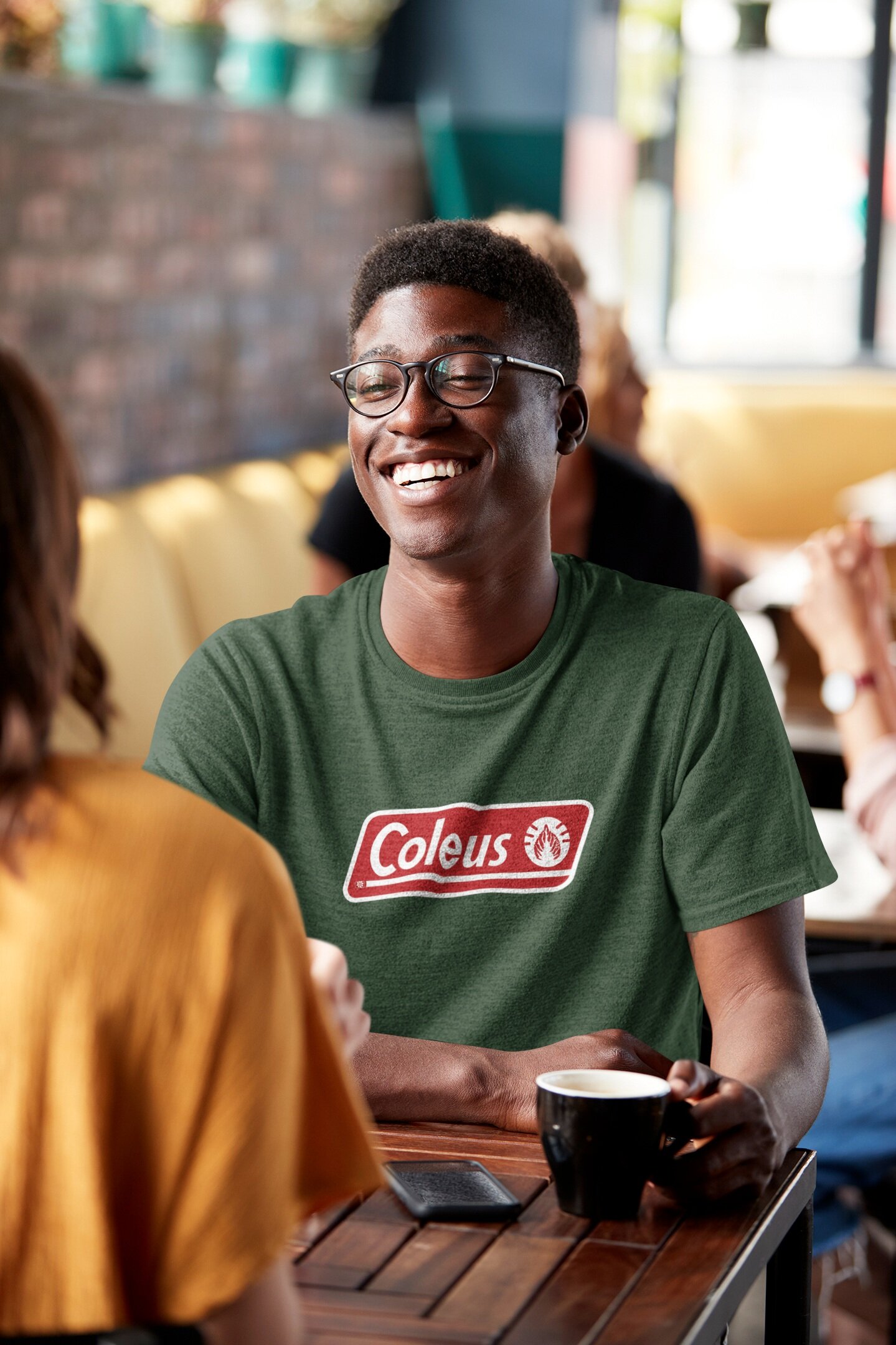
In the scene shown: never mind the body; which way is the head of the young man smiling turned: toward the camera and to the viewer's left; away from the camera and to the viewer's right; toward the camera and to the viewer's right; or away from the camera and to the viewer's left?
toward the camera and to the viewer's left

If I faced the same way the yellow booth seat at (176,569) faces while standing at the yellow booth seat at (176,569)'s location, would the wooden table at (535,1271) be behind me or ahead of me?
ahead

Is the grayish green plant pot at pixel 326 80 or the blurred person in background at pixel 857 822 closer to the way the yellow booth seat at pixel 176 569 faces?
the blurred person in background

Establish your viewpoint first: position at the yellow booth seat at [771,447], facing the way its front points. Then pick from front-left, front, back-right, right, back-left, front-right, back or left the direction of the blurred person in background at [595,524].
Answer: front

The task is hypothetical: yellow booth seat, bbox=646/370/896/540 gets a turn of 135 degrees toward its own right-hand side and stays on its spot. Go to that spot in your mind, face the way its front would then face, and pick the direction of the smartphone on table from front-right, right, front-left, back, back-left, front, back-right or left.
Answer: back-left

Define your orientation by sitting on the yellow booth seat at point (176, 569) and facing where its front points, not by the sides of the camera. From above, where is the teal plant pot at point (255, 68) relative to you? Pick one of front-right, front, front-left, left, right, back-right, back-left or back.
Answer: back-left

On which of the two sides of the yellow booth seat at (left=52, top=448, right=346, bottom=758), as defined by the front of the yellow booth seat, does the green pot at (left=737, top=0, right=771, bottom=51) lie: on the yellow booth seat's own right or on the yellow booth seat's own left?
on the yellow booth seat's own left

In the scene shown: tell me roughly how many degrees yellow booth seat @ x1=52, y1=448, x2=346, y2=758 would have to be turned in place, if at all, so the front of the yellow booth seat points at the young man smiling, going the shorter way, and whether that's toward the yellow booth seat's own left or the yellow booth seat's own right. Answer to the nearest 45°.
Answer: approximately 45° to the yellow booth seat's own right

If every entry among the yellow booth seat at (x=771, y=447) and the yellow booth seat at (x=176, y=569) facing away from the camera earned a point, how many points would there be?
0

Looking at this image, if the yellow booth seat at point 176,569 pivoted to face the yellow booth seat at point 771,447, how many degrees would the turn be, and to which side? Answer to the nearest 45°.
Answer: approximately 90° to its left

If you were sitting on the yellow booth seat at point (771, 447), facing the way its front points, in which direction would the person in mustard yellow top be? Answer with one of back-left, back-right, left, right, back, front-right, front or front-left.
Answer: front

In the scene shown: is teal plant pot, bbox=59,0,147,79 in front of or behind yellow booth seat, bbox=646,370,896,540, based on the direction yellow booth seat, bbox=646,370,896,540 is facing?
in front

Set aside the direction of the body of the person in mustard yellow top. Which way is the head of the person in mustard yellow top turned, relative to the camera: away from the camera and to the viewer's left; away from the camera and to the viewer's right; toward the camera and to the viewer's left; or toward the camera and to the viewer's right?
away from the camera and to the viewer's right

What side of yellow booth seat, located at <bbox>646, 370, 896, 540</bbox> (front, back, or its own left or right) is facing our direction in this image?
front

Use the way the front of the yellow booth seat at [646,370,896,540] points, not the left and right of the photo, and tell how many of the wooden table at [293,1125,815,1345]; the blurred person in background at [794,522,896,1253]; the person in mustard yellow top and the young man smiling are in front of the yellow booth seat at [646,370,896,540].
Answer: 4

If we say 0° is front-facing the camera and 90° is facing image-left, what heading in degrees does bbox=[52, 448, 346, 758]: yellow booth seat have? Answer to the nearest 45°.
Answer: approximately 315°
